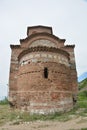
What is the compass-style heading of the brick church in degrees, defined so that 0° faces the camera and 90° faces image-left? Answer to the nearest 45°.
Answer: approximately 180°
